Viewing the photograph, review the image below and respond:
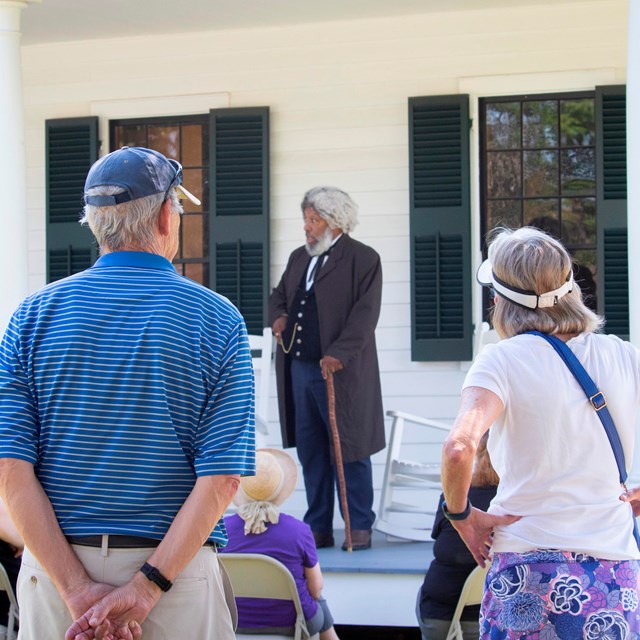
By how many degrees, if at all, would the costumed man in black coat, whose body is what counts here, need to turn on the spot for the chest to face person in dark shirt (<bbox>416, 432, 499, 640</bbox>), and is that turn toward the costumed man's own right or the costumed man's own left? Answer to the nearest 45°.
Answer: approximately 45° to the costumed man's own left

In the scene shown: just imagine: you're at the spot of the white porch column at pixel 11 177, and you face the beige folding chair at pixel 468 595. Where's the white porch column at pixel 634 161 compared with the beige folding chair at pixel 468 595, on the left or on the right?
left

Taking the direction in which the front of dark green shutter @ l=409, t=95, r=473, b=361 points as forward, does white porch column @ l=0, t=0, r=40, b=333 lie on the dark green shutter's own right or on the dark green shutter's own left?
on the dark green shutter's own right

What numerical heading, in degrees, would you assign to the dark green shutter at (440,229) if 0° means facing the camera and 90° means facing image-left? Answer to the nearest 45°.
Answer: approximately 0°

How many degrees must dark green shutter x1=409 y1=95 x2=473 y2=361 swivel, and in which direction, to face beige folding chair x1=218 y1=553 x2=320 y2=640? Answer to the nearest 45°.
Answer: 0° — it already faces it

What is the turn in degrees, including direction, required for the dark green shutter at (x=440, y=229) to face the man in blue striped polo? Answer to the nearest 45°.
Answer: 0° — it already faces them

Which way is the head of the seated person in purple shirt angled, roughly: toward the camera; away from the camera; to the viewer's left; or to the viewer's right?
away from the camera

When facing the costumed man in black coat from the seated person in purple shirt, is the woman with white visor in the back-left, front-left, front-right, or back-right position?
back-right

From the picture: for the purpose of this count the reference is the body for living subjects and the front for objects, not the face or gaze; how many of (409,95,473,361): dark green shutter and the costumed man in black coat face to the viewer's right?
0

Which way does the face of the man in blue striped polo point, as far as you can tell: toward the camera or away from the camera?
away from the camera

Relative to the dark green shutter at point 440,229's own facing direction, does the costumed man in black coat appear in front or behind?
in front
